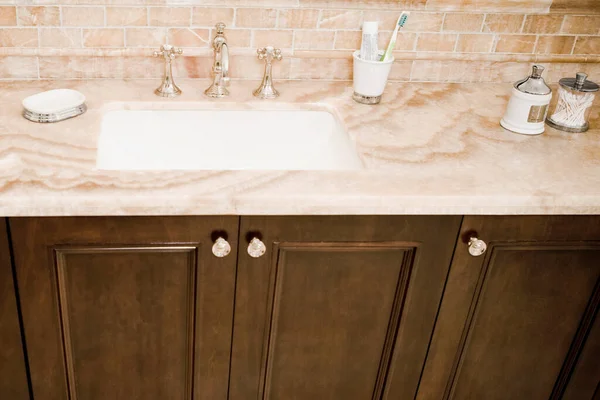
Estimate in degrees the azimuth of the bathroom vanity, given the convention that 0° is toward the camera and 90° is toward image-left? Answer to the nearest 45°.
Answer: approximately 0°
